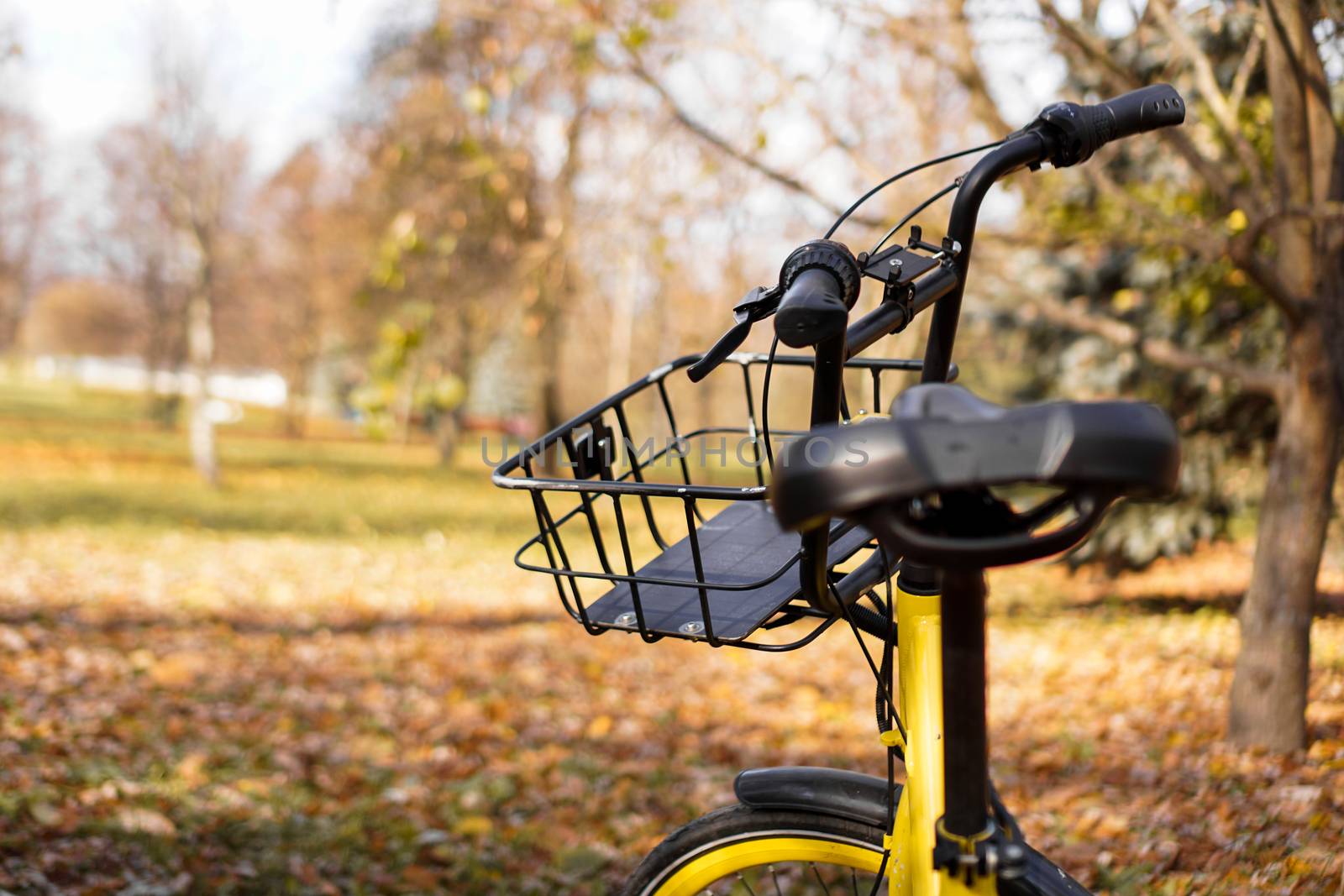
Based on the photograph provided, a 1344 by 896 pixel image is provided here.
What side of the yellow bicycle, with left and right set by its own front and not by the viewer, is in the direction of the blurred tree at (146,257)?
front

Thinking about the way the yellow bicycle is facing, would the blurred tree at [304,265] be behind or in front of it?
in front

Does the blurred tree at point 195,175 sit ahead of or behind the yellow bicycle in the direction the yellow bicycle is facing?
ahead

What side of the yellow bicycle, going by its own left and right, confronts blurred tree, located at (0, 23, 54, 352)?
front

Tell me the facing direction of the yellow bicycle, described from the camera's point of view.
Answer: facing away from the viewer and to the left of the viewer
